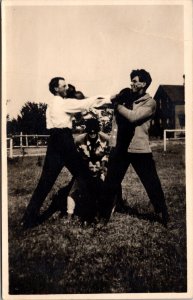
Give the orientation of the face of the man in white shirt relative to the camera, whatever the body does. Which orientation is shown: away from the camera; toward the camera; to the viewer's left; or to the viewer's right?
to the viewer's right
